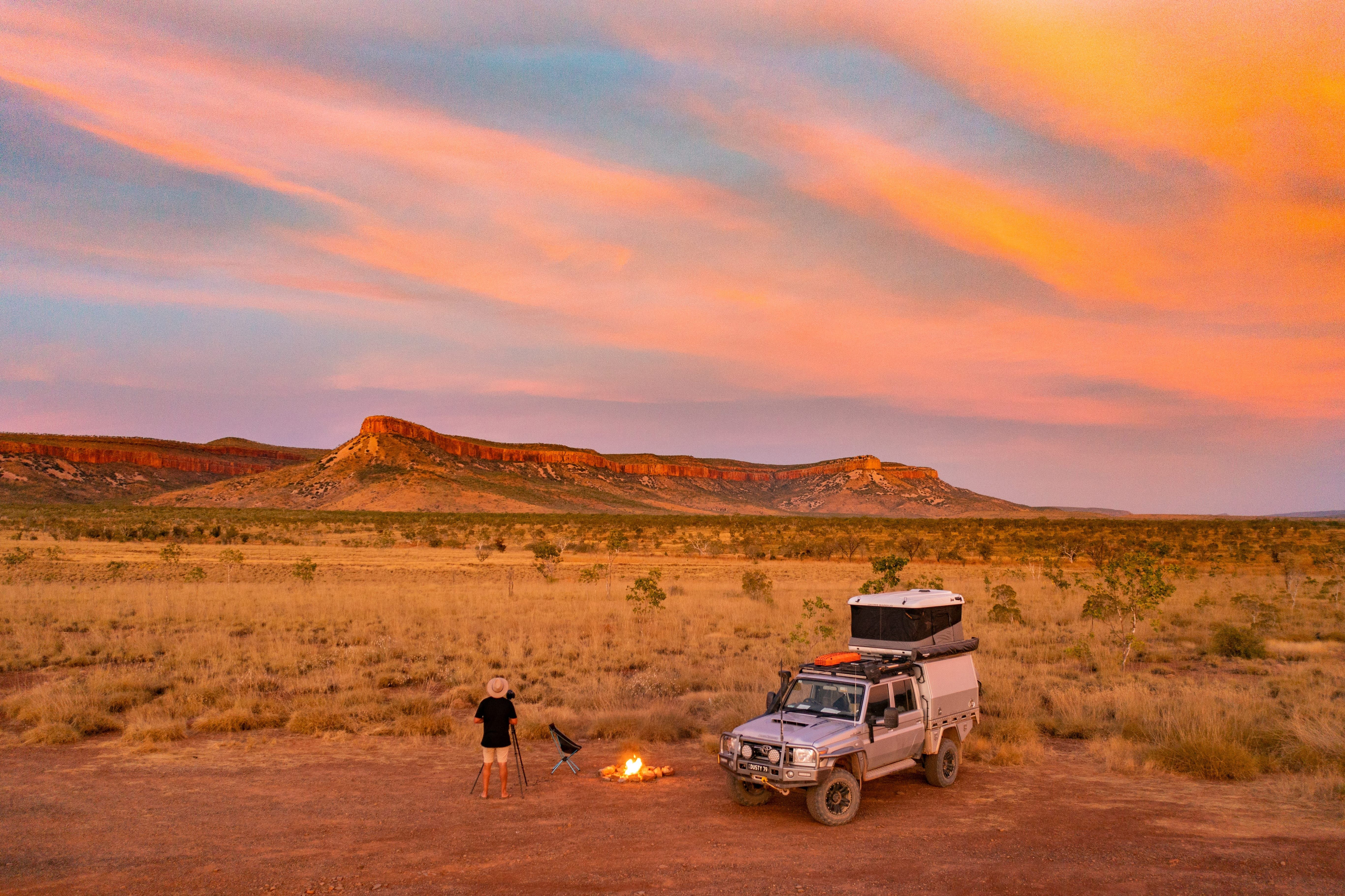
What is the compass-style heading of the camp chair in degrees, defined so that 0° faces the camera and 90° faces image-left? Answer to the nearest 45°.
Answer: approximately 270°

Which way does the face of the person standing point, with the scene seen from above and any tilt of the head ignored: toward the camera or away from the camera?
away from the camera

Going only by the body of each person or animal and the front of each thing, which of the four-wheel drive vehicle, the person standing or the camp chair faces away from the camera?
the person standing

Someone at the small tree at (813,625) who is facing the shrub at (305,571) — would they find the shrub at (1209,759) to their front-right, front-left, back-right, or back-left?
back-left

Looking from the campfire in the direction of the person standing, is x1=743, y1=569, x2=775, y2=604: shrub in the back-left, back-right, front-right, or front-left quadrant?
back-right

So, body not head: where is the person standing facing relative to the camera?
away from the camera

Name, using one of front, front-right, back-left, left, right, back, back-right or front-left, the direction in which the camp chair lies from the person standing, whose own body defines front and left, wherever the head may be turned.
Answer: front-right

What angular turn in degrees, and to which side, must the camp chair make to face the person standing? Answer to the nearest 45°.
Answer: approximately 135° to its right

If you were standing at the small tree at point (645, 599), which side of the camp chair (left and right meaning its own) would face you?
left

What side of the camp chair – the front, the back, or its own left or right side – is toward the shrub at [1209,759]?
front

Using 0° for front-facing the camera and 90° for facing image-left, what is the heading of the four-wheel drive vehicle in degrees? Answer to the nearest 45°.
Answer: approximately 45°

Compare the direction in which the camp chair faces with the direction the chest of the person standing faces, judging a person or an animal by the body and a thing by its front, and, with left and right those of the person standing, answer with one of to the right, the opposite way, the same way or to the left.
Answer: to the right

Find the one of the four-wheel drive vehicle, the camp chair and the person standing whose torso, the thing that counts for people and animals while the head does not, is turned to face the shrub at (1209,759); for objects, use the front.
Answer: the camp chair

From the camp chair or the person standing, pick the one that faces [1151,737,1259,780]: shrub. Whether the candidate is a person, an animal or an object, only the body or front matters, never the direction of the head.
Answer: the camp chair

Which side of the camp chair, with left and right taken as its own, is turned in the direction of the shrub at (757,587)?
left
